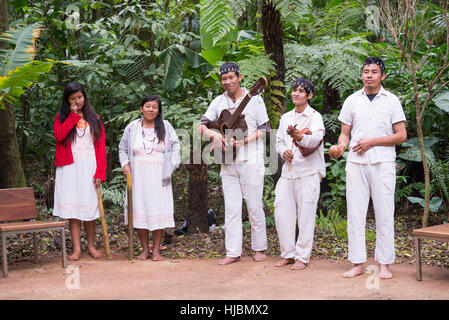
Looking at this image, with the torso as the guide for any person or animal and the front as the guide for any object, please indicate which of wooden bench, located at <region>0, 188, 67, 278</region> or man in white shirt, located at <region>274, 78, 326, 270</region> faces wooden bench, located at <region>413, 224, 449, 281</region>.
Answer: wooden bench, located at <region>0, 188, 67, 278</region>

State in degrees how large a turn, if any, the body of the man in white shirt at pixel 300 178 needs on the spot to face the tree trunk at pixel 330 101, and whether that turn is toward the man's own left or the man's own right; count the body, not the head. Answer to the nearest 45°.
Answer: approximately 135° to the man's own right

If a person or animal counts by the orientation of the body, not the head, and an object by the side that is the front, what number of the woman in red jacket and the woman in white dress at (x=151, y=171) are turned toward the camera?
2

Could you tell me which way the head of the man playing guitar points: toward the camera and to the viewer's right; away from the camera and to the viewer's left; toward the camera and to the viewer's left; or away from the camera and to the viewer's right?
toward the camera and to the viewer's left

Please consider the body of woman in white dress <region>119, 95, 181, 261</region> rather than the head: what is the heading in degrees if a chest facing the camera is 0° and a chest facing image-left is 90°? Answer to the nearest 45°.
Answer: approximately 0°

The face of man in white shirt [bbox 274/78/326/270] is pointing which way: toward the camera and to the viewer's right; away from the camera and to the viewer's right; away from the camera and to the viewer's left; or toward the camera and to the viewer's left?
toward the camera and to the viewer's left

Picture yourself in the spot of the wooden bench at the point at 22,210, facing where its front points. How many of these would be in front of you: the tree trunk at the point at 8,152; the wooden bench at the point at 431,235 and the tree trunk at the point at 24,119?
1

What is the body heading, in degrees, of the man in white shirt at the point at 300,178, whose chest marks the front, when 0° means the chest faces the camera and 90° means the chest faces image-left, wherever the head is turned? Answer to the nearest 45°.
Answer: approximately 45°

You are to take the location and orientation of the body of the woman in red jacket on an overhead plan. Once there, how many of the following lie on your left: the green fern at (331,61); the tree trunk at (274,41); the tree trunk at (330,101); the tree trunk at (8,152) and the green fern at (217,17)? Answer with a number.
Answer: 4

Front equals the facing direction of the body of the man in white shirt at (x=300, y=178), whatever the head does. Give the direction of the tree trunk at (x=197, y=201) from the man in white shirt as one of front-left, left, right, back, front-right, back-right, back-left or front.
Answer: right

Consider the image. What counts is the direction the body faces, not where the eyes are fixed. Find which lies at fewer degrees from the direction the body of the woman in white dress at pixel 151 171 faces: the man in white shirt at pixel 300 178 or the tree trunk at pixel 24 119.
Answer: the man in white shirt
